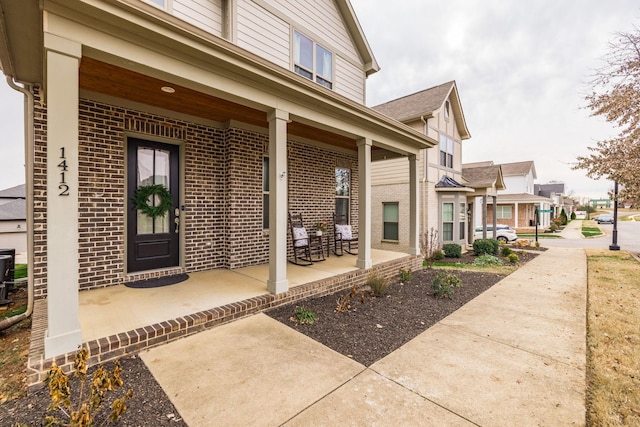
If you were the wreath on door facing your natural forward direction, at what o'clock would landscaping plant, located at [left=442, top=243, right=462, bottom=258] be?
The landscaping plant is roughly at 9 o'clock from the wreath on door.

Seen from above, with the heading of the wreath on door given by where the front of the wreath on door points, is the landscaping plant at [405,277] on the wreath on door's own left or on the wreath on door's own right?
on the wreath on door's own left

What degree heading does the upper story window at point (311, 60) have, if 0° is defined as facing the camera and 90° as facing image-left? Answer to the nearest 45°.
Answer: approximately 315°

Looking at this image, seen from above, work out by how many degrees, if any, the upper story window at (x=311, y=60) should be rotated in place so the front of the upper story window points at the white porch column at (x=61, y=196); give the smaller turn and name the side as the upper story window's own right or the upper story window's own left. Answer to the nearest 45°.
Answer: approximately 90° to the upper story window's own right

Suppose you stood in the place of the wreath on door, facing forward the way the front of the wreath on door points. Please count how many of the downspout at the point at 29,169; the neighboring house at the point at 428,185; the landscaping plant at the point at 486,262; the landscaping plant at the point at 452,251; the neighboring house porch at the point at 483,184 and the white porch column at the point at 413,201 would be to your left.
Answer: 5

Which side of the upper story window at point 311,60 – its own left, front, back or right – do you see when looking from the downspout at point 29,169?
right

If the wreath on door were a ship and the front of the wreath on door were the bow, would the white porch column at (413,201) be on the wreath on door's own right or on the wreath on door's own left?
on the wreath on door's own left

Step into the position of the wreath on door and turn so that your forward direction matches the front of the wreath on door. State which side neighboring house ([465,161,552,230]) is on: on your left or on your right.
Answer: on your left
